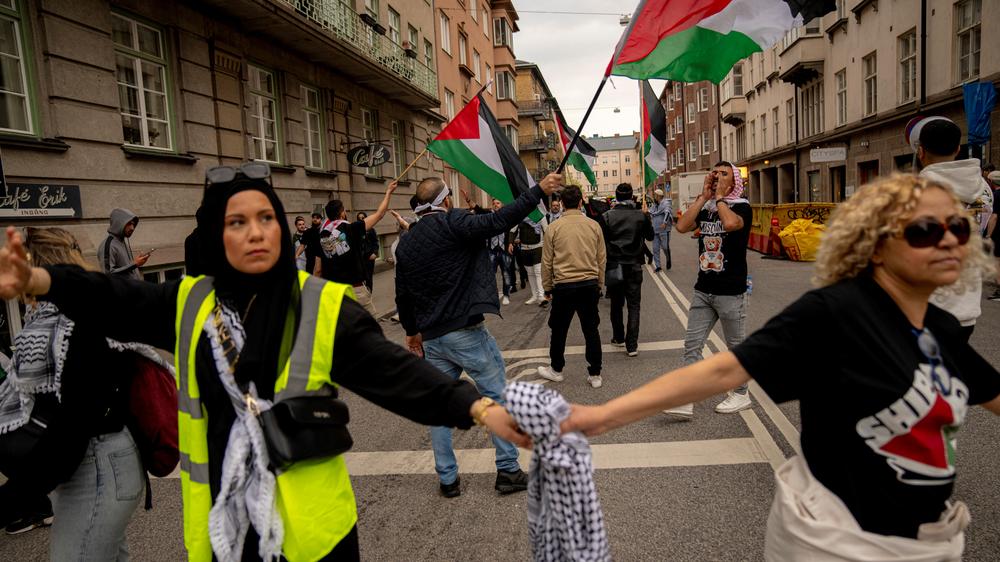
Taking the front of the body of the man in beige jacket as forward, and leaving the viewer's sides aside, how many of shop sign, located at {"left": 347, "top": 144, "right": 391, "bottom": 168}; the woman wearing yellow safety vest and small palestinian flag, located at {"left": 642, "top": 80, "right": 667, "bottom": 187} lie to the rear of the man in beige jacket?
1

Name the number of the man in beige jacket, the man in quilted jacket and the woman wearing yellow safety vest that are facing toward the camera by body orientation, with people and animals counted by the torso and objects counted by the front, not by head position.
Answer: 1

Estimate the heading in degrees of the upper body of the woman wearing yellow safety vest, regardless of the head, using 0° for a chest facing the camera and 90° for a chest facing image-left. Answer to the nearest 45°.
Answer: approximately 0°

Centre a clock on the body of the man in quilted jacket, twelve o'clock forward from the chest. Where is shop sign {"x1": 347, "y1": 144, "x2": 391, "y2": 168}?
The shop sign is roughly at 10 o'clock from the man in quilted jacket.

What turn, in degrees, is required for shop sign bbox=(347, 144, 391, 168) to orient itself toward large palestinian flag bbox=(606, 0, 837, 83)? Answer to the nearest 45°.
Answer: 0° — it already faces it

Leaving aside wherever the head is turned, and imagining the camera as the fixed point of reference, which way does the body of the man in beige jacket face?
away from the camera

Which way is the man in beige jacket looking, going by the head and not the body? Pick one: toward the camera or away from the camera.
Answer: away from the camera

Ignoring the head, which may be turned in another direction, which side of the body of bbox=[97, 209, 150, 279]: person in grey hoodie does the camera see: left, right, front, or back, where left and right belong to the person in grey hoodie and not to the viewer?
right

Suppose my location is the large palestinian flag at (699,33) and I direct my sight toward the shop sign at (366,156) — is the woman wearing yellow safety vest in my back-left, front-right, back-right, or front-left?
back-left

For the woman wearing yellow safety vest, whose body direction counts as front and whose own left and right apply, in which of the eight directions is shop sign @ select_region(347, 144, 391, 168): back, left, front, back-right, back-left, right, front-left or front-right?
back

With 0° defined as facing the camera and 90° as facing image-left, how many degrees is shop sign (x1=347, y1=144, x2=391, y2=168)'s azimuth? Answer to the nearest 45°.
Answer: approximately 0°
